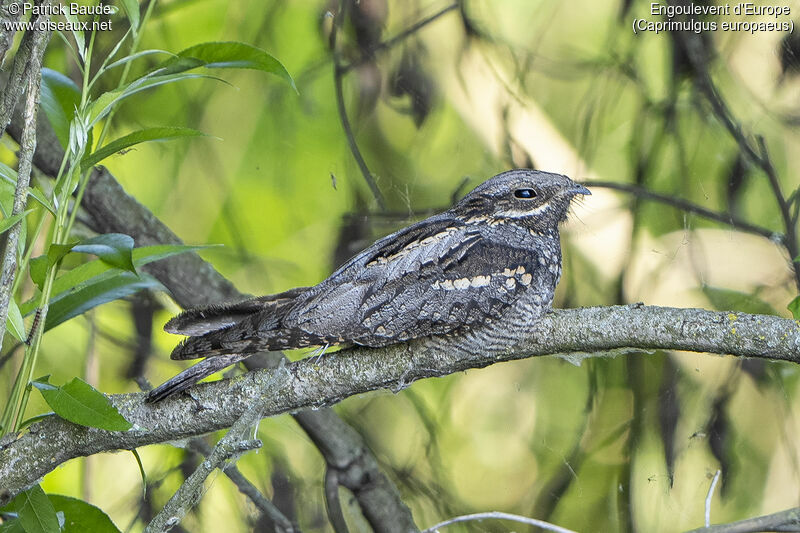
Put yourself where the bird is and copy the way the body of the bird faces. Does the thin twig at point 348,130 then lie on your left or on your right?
on your left

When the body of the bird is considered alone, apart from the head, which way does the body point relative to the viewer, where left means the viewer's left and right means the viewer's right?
facing to the right of the viewer

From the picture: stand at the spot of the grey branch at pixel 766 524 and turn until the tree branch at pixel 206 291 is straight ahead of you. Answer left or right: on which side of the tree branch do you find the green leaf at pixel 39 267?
left
